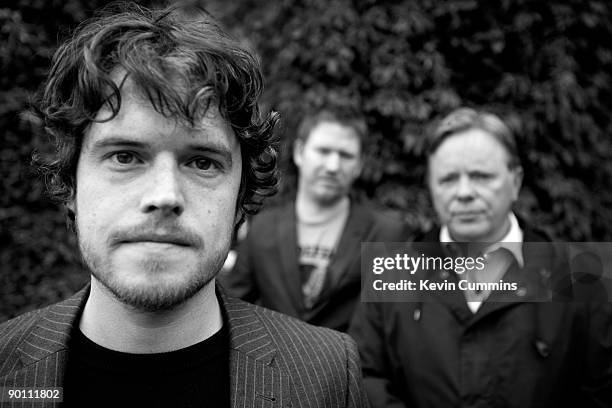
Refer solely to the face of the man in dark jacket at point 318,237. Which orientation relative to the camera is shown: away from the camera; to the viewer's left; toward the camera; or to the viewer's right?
toward the camera

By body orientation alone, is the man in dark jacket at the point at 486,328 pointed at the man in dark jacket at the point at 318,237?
no

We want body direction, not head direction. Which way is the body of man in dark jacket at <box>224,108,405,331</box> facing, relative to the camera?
toward the camera

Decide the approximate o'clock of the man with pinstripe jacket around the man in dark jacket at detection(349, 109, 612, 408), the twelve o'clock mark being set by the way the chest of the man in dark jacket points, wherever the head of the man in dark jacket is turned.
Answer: The man with pinstripe jacket is roughly at 1 o'clock from the man in dark jacket.

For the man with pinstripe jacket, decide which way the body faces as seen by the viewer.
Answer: toward the camera

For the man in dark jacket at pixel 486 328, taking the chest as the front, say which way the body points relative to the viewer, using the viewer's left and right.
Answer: facing the viewer

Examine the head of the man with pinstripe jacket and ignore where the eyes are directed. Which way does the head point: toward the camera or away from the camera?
toward the camera

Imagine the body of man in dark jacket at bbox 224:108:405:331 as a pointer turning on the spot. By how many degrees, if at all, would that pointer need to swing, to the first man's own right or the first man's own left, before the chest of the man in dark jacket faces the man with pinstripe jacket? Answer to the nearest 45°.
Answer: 0° — they already face them

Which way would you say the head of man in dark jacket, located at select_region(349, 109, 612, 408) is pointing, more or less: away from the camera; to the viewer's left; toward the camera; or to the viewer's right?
toward the camera

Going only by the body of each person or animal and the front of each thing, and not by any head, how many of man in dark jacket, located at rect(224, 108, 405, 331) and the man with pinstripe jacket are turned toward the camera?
2

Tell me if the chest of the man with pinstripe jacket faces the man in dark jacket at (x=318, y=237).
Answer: no

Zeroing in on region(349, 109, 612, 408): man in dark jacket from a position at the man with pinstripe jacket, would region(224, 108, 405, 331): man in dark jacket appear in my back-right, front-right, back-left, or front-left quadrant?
front-left

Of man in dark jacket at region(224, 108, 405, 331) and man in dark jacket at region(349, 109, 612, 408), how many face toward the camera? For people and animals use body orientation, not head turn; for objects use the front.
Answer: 2
